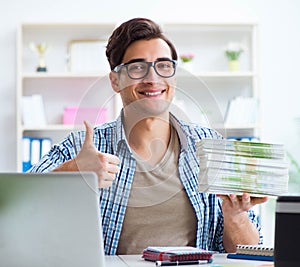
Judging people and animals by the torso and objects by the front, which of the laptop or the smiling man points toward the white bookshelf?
the laptop

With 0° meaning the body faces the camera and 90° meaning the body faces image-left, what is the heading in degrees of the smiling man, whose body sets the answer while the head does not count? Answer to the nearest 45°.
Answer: approximately 0°

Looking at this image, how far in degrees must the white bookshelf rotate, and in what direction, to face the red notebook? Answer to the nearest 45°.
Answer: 0° — it already faces it

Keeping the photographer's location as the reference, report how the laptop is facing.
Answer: facing away from the viewer

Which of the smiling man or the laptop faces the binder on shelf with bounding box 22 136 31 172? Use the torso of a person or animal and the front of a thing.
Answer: the laptop

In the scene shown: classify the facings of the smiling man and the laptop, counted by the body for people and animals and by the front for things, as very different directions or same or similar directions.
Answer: very different directions

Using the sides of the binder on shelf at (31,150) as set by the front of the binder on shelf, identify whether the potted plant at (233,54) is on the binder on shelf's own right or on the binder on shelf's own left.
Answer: on the binder on shelf's own left

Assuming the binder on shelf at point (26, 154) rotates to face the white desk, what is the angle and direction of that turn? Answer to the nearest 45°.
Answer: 0° — it already faces it

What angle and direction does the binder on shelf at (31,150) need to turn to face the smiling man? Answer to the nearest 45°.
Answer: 0° — it already faces them

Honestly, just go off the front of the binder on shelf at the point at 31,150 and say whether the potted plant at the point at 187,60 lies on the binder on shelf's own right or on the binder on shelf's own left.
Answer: on the binder on shelf's own left

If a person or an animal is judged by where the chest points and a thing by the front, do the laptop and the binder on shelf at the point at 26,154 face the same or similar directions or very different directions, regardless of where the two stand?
very different directions

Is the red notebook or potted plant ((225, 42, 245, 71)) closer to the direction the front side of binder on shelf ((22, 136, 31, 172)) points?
the red notebook

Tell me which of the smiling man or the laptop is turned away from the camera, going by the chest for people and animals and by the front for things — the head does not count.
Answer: the laptop

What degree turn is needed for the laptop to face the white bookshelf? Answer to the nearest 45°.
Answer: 0° — it already faces it
